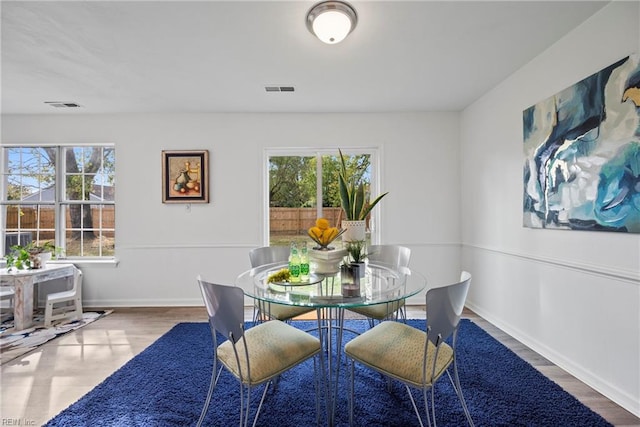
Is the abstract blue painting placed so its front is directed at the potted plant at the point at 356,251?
yes

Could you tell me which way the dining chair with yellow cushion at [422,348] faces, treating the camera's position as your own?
facing away from the viewer and to the left of the viewer

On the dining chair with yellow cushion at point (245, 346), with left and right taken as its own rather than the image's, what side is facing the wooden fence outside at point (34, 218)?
left

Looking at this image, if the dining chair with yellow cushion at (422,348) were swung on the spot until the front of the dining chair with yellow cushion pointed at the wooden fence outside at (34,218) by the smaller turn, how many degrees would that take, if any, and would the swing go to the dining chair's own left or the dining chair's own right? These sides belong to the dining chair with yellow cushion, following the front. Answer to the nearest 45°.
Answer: approximately 45° to the dining chair's own left

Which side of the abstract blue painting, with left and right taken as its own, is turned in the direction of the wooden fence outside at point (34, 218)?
front

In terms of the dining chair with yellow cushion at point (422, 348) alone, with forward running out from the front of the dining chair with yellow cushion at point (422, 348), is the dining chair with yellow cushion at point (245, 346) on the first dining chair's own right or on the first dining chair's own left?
on the first dining chair's own left

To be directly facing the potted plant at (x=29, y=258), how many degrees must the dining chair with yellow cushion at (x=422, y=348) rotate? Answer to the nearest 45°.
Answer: approximately 45° to its left

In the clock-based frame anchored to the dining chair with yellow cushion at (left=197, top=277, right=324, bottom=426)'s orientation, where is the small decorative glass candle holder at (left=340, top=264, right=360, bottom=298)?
The small decorative glass candle holder is roughly at 1 o'clock from the dining chair with yellow cushion.

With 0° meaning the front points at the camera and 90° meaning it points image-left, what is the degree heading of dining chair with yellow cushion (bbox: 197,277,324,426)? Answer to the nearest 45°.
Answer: approximately 225°

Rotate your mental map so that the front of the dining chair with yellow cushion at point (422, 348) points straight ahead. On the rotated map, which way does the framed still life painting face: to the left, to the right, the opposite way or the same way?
the opposite way

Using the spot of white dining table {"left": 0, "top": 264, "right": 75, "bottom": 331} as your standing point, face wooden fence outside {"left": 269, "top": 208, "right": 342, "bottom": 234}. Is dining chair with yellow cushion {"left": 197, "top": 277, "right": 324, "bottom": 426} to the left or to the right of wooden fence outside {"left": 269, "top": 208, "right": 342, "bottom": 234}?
right
